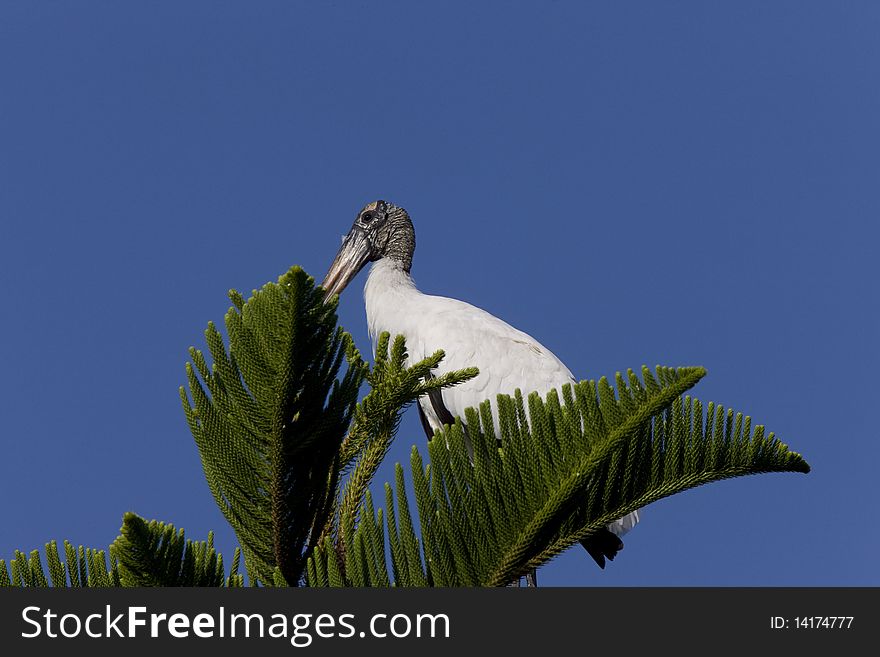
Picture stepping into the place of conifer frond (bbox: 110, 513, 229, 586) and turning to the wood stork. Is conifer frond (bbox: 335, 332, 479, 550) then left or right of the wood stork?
right

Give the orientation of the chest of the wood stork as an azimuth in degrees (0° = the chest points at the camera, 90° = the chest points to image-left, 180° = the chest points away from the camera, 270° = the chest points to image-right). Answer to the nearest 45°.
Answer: approximately 90°

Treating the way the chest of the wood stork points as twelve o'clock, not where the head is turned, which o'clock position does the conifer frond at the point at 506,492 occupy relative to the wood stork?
The conifer frond is roughly at 9 o'clock from the wood stork.

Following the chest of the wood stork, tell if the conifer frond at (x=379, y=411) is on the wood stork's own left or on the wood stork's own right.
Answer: on the wood stork's own left
